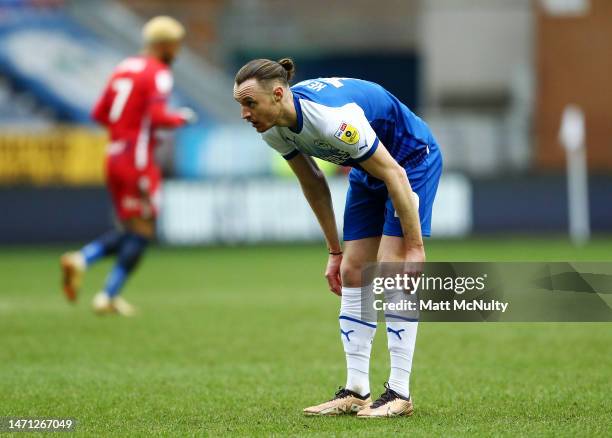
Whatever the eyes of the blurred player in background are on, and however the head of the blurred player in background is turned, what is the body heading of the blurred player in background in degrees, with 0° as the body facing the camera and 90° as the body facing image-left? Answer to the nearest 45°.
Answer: approximately 225°

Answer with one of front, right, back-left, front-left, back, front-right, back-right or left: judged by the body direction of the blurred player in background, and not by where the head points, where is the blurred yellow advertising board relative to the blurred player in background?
front-left
